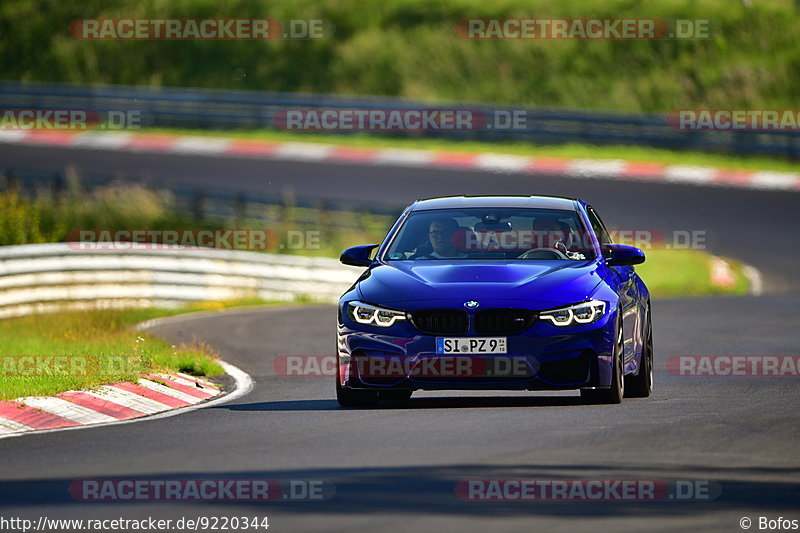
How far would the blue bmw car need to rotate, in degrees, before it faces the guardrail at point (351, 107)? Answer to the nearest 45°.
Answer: approximately 180°

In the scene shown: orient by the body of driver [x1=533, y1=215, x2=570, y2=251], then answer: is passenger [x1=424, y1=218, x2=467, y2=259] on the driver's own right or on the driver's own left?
on the driver's own right

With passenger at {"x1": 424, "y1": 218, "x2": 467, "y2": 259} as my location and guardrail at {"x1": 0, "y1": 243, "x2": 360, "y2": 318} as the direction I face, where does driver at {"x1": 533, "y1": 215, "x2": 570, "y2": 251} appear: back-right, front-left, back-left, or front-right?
back-right

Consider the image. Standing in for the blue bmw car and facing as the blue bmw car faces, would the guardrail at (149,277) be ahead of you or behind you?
behind

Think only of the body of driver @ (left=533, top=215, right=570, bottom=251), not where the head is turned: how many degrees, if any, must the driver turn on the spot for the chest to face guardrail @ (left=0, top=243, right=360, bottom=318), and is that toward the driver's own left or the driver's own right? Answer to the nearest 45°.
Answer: approximately 135° to the driver's own right

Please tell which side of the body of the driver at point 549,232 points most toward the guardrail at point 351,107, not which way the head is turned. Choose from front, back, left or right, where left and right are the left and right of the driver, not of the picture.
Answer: back

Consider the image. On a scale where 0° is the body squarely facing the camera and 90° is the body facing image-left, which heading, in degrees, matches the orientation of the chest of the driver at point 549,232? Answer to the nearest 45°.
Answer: approximately 0°

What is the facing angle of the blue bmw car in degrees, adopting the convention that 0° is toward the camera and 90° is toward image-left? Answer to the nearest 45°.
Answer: approximately 0°
